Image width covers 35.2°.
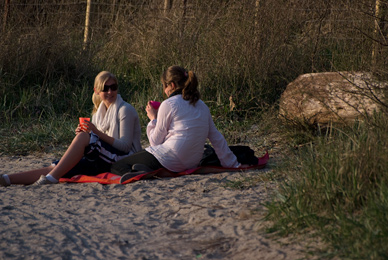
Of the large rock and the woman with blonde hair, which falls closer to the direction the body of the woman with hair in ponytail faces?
the woman with blonde hair

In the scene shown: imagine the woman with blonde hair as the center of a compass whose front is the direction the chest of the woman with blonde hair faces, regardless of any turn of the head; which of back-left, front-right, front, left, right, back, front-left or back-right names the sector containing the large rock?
back-left

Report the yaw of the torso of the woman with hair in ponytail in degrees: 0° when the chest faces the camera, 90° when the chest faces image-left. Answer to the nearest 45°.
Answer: approximately 135°

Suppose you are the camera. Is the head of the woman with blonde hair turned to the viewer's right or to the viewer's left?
to the viewer's right

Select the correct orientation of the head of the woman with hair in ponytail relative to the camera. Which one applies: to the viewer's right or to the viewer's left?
to the viewer's left

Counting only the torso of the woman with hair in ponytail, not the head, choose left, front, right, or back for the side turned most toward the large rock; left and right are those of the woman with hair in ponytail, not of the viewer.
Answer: right

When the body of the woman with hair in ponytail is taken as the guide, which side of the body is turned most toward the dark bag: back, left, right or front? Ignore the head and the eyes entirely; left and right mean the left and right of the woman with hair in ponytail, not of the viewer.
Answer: right
